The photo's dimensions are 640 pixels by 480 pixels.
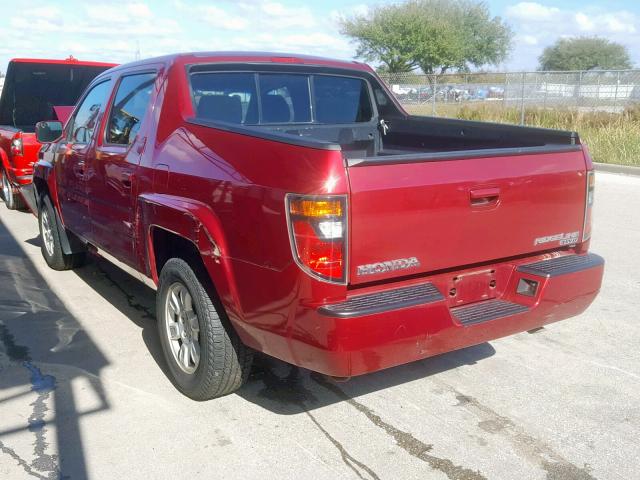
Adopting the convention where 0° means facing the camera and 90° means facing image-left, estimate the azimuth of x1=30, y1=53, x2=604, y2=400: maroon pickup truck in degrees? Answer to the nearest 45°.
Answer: approximately 135°

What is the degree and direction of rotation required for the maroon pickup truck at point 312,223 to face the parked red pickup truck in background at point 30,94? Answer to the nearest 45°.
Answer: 0° — it already faces it

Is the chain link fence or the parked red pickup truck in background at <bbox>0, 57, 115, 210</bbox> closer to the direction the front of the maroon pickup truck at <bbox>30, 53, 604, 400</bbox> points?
the parked red pickup truck in background

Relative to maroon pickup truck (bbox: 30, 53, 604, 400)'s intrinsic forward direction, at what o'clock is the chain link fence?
The chain link fence is roughly at 2 o'clock from the maroon pickup truck.
